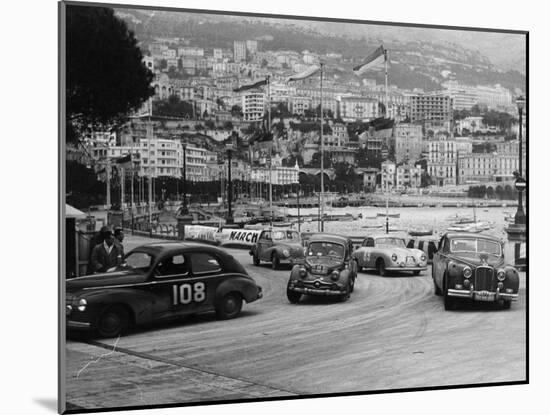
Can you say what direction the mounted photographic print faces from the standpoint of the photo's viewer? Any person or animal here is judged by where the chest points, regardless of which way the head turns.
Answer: facing the viewer and to the right of the viewer
